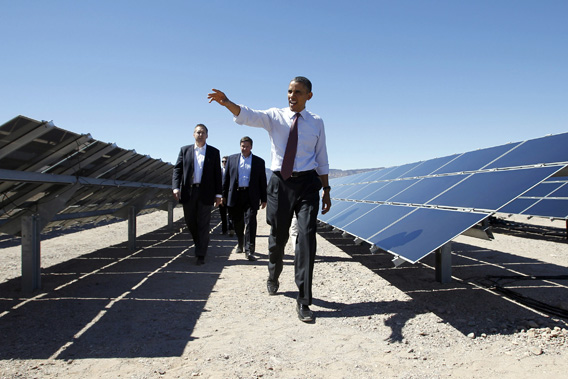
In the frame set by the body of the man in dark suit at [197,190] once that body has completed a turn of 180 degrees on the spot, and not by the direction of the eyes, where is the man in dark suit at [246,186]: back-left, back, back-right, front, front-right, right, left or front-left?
front-right

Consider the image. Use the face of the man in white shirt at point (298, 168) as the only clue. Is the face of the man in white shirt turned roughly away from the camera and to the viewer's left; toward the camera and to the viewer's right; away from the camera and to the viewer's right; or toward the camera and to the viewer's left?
toward the camera and to the viewer's left

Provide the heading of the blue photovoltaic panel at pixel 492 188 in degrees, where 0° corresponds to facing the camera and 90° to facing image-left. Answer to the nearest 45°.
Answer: approximately 45°

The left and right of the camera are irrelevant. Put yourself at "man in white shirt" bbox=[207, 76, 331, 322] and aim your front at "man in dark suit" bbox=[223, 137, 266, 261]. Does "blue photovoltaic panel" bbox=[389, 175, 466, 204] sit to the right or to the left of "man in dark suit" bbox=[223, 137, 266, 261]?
right

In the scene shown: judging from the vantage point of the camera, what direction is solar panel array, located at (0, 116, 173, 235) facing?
facing away from the viewer and to the left of the viewer

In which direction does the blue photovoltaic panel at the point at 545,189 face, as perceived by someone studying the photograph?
facing the viewer and to the left of the viewer

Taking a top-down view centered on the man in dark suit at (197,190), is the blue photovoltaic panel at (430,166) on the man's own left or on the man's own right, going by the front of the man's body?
on the man's own left

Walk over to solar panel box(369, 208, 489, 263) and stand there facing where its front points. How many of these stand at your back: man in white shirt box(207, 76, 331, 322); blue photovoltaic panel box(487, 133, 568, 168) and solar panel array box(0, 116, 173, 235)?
1

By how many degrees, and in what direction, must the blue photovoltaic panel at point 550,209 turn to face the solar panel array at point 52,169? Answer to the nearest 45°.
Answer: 0° — it already faces it

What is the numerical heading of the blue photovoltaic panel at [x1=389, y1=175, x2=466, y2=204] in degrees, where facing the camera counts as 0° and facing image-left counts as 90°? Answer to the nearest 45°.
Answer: approximately 45°

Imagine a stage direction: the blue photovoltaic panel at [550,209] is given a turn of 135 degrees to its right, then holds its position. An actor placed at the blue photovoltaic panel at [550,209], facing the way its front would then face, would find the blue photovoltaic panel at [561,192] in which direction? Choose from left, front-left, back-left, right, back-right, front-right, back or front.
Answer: front
